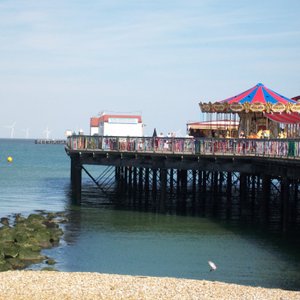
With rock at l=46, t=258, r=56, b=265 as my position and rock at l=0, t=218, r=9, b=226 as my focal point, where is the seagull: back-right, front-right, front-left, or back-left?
back-right
